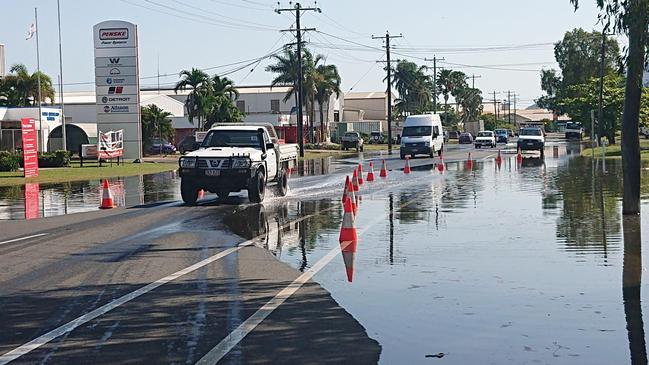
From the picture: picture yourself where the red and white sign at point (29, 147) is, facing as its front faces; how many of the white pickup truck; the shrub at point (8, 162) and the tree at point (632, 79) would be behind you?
1

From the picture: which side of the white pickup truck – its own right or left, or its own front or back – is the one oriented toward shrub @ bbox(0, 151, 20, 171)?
right

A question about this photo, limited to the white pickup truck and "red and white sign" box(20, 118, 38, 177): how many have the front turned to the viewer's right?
0

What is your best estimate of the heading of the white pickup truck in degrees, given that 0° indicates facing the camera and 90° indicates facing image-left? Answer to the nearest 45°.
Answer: approximately 45°

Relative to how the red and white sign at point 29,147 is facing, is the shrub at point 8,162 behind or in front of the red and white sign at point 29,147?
behind

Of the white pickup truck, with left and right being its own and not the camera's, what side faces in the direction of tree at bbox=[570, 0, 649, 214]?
left

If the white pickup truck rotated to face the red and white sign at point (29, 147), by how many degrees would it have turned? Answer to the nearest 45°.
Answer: approximately 90° to its right

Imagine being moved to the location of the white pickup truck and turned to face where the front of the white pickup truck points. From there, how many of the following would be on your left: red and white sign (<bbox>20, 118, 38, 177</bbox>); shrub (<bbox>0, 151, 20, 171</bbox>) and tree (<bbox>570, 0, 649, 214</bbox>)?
1

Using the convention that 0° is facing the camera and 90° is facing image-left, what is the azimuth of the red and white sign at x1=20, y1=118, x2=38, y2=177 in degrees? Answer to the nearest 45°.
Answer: approximately 0°
